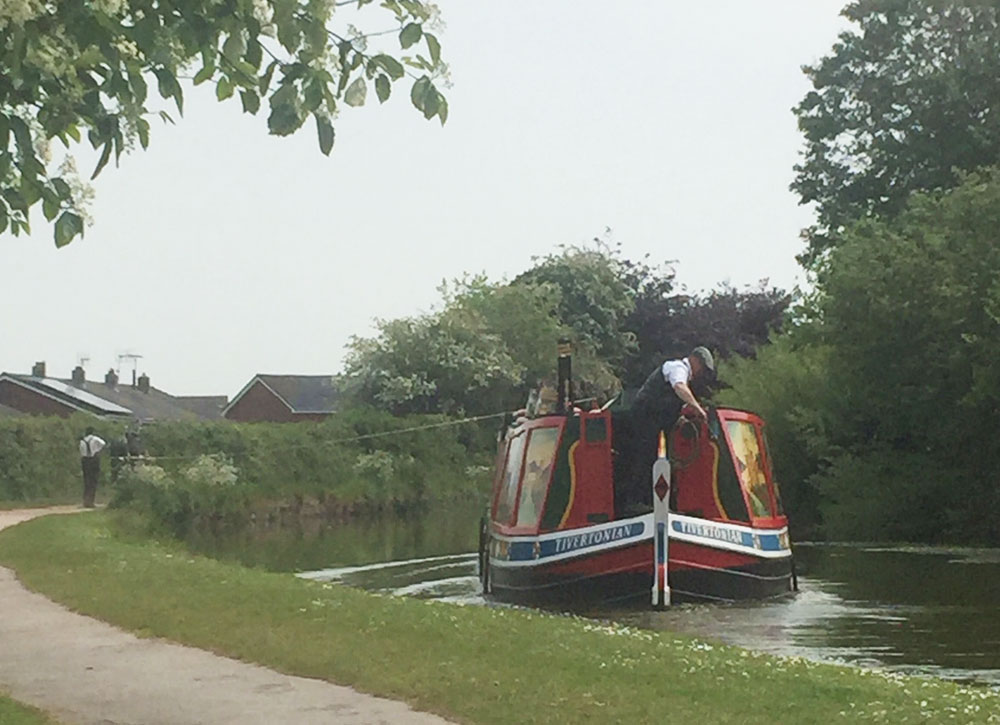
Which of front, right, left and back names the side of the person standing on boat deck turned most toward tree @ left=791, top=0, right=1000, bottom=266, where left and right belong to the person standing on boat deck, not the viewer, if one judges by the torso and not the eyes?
left

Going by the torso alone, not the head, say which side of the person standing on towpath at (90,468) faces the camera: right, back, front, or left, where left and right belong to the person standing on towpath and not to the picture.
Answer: back

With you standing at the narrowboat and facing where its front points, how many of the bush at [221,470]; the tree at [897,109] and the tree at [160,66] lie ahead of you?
1

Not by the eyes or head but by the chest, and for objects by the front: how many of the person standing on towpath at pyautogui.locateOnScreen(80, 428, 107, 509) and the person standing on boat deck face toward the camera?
0

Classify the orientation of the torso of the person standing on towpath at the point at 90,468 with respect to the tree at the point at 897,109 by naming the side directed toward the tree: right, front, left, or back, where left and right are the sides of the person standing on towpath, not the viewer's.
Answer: right

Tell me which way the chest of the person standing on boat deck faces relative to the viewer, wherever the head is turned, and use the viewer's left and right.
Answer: facing to the right of the viewer

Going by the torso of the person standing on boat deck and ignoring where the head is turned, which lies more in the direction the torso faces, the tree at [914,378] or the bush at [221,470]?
the tree

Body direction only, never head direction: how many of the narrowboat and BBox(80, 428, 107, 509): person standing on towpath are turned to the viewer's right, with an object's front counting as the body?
0
